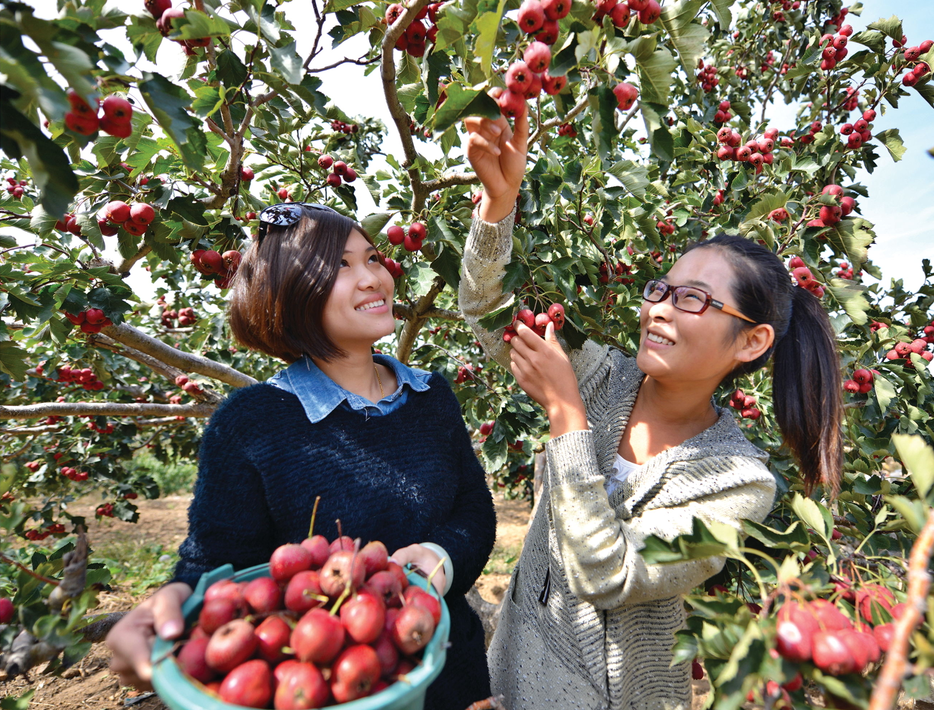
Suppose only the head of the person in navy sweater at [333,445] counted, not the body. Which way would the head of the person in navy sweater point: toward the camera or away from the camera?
toward the camera

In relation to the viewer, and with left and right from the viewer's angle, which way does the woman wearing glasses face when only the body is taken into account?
facing the viewer and to the left of the viewer

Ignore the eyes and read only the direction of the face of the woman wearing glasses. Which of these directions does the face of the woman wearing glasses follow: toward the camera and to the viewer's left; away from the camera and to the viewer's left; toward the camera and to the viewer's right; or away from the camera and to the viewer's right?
toward the camera and to the viewer's left

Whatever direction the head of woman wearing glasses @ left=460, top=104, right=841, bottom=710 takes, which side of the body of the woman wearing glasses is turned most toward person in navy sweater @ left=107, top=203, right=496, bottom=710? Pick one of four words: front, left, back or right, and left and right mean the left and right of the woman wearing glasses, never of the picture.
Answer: front
